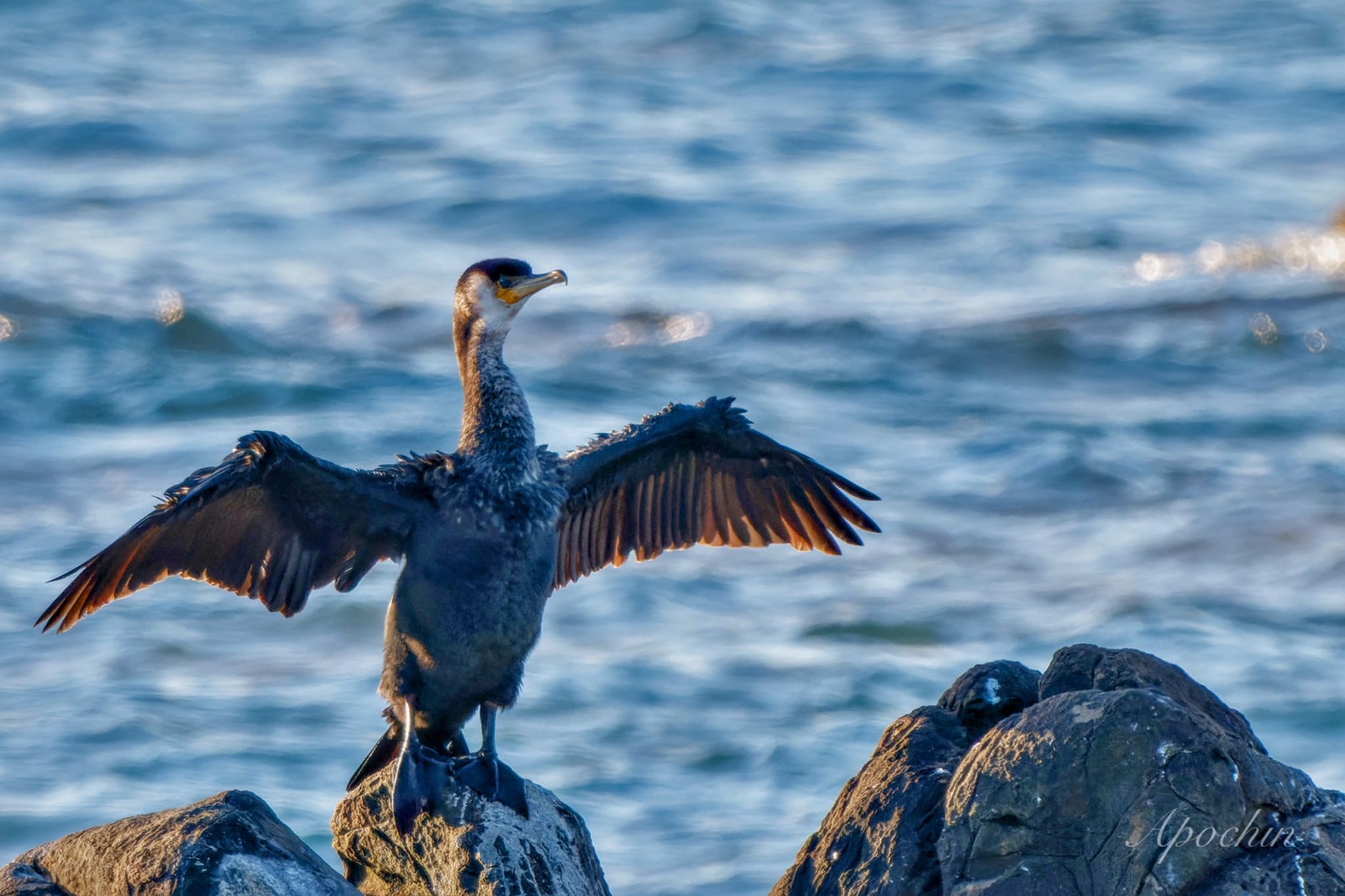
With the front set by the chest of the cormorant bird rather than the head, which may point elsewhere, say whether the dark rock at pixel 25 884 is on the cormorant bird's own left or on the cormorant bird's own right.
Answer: on the cormorant bird's own right

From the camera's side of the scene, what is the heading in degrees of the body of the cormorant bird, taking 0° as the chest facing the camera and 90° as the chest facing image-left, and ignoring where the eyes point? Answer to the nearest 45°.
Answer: approximately 315°

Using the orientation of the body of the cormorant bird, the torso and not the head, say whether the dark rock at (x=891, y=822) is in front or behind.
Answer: in front

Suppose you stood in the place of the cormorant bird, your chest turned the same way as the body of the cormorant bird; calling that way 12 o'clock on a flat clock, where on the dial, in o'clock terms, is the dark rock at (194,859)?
The dark rock is roughly at 3 o'clock from the cormorant bird.
